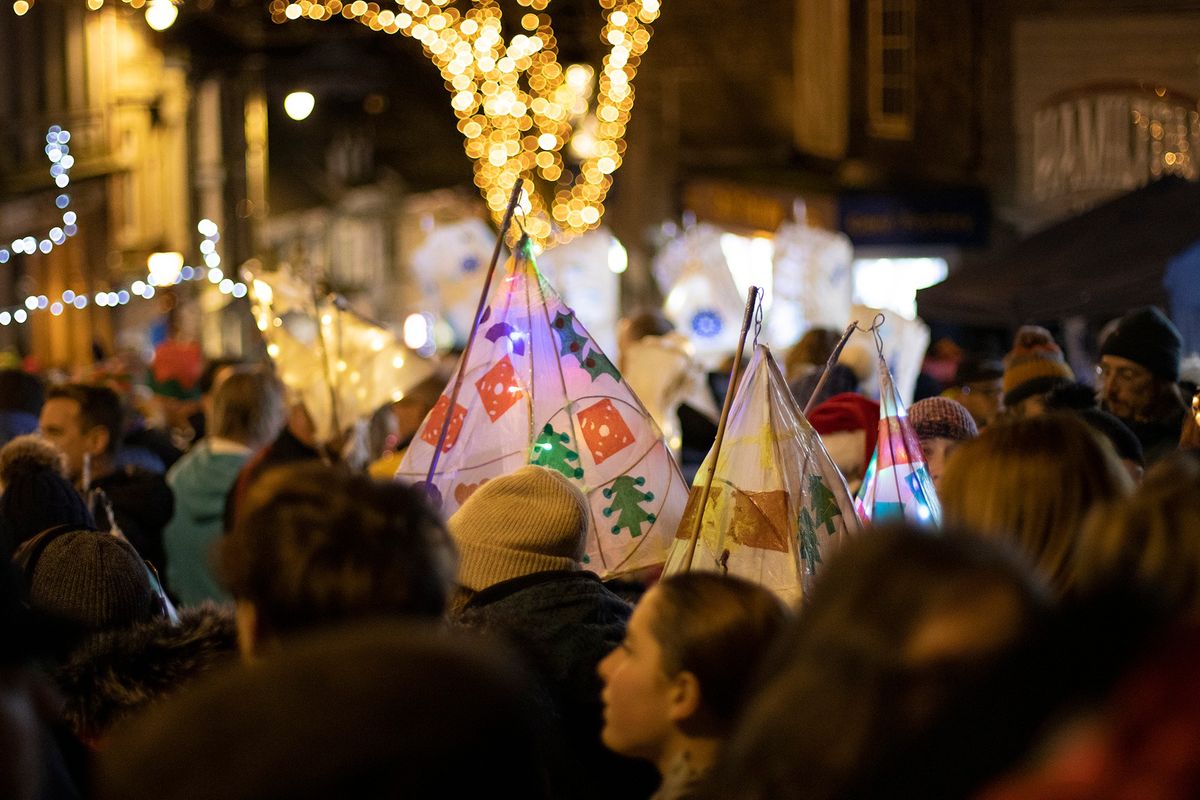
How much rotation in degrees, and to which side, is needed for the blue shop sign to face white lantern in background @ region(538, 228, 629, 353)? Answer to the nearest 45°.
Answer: approximately 45° to its right

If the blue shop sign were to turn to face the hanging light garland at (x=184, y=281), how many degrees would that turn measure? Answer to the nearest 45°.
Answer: approximately 90° to its right

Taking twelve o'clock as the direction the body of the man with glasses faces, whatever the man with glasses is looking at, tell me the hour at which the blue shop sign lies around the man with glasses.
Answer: The blue shop sign is roughly at 4 o'clock from the man with glasses.

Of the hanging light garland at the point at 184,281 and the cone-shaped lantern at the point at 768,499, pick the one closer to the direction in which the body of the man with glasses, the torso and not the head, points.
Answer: the cone-shaped lantern

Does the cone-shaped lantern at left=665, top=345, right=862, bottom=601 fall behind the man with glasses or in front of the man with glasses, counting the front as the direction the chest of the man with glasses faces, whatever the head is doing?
in front

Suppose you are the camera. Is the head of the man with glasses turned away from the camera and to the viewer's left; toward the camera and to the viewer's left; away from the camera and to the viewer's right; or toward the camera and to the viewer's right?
toward the camera and to the viewer's left

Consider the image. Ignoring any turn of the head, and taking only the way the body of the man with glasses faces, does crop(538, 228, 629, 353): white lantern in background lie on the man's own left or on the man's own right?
on the man's own right

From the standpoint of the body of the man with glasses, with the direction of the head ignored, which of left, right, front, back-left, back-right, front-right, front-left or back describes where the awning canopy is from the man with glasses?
back-right

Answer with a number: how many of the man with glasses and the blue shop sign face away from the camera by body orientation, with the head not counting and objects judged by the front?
0

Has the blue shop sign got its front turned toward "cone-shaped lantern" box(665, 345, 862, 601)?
yes

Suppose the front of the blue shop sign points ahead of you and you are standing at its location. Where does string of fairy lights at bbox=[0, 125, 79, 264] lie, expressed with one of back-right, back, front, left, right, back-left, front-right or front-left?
right

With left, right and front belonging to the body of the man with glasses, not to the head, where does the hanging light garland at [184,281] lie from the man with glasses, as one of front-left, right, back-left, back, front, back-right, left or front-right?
right

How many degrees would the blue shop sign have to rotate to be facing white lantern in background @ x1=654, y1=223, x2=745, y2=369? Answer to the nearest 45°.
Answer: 0° — it already faces it
